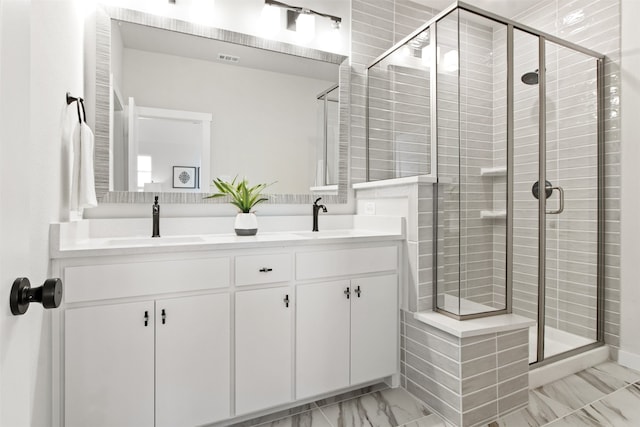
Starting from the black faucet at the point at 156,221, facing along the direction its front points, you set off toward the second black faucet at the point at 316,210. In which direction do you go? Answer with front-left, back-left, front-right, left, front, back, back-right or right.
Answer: left

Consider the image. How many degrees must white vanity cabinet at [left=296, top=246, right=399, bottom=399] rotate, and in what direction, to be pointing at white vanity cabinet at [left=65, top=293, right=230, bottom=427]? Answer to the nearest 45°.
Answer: approximately 90° to its right

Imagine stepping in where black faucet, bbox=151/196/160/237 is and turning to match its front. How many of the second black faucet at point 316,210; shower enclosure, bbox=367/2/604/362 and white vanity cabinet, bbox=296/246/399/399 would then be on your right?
0

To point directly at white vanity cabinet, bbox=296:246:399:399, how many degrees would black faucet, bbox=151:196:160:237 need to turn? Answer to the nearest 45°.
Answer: approximately 45° to its left

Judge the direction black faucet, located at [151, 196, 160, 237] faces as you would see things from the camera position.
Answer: facing the viewer

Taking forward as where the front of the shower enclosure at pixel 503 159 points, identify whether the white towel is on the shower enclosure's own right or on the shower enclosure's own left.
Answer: on the shower enclosure's own right

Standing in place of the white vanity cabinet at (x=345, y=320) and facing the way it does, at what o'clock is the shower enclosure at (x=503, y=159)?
The shower enclosure is roughly at 10 o'clock from the white vanity cabinet.

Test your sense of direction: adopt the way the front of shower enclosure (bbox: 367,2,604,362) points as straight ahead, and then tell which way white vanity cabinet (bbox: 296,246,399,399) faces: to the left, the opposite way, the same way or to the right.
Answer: the same way

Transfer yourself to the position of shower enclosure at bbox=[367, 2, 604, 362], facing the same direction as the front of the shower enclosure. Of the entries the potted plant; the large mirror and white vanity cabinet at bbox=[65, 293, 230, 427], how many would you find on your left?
0

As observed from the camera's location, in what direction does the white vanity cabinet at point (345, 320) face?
facing the viewer and to the right of the viewer

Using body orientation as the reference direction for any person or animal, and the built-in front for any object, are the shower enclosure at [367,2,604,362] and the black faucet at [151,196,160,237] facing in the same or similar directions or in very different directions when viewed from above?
same or similar directions
